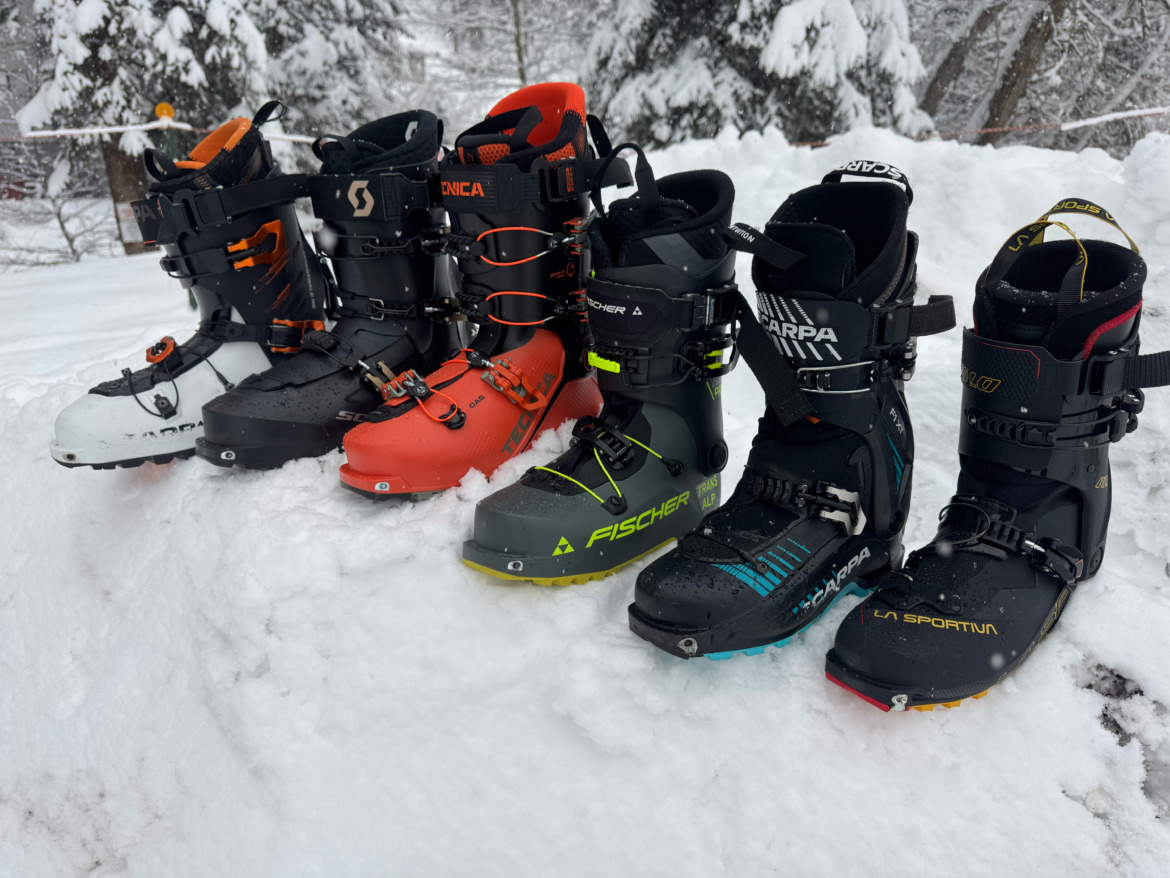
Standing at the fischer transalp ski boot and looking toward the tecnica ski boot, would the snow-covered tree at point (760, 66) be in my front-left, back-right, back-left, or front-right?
front-right

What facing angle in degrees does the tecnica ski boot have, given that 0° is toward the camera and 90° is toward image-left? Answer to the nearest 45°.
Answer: approximately 45°

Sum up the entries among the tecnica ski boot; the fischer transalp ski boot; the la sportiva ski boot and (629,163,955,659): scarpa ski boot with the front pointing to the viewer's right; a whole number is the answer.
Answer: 0

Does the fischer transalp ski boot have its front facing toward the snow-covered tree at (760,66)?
no

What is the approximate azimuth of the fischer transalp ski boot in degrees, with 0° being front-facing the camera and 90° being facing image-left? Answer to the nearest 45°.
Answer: approximately 45°

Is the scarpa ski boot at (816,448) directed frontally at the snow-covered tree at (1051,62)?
no

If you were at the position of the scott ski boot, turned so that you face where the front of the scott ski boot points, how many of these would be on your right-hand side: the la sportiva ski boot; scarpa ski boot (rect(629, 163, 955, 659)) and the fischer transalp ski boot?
0

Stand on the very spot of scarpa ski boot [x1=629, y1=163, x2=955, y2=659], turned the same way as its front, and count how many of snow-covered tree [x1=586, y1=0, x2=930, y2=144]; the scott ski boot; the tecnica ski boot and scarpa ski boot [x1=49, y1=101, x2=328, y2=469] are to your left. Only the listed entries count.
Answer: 0

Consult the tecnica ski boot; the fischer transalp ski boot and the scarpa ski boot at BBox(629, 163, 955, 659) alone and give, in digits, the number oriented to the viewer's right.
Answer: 0

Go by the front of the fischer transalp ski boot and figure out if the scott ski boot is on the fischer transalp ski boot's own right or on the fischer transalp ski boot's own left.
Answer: on the fischer transalp ski boot's own right

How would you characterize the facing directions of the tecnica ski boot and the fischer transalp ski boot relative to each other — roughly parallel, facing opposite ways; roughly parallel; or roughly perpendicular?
roughly parallel

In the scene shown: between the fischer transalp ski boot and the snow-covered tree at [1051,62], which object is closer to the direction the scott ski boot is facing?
the fischer transalp ski boot

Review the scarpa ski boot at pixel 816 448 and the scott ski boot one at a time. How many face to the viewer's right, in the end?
0

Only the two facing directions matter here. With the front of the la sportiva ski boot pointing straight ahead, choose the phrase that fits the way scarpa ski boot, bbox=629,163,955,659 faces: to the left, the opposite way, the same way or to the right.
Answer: the same way

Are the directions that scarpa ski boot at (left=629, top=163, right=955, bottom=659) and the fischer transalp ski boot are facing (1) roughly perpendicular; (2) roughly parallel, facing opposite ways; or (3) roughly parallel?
roughly parallel

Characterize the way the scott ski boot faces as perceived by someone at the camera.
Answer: facing the viewer and to the left of the viewer
